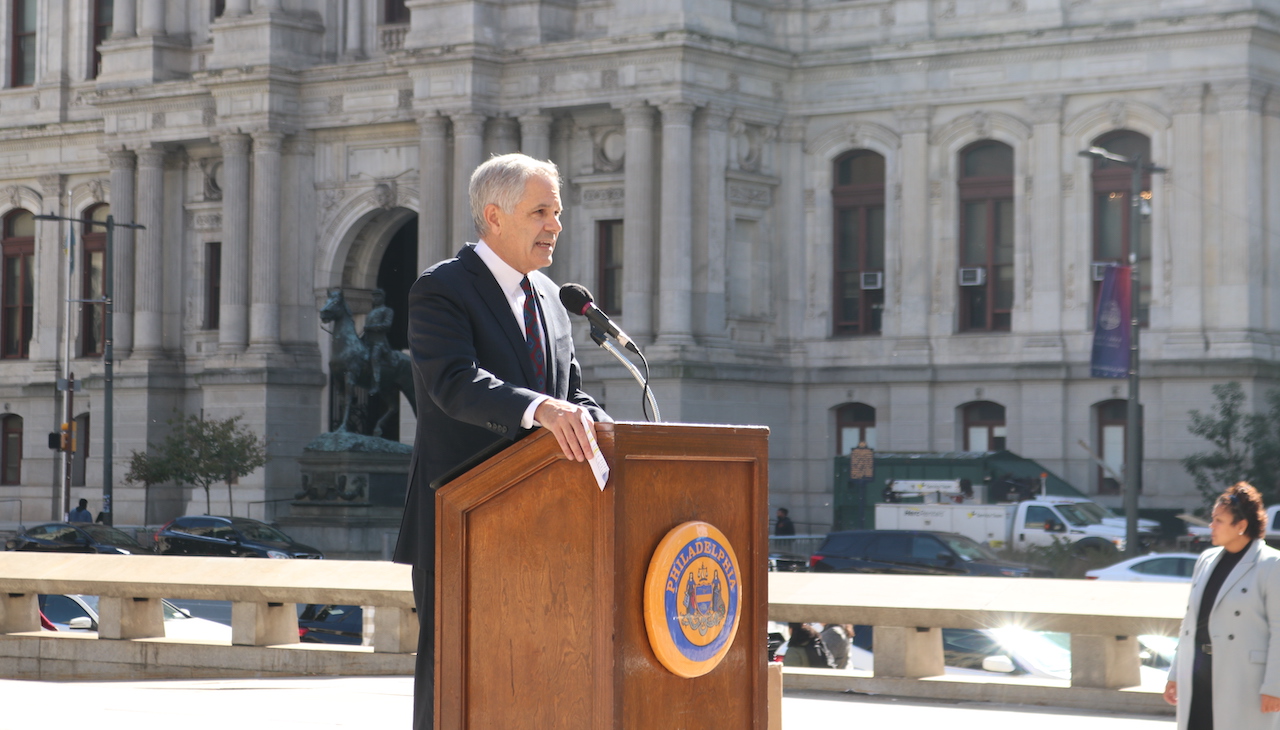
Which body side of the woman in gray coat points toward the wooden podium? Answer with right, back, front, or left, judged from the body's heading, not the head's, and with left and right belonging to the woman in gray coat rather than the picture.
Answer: front

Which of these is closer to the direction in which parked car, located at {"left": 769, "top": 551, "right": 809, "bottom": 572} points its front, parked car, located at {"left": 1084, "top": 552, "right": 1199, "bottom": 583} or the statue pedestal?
the parked car

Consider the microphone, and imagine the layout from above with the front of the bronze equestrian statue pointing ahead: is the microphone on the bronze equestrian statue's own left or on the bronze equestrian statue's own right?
on the bronze equestrian statue's own left

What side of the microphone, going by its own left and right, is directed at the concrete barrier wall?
right

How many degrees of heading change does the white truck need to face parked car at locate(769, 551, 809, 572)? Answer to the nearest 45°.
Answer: approximately 135° to its right

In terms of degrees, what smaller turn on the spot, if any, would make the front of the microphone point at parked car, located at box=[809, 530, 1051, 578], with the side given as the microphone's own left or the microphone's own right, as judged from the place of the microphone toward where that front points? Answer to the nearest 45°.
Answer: approximately 90° to the microphone's own right

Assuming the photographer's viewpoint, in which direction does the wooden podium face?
facing the viewer and to the right of the viewer

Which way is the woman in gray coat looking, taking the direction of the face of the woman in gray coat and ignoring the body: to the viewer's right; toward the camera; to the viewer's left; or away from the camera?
to the viewer's left

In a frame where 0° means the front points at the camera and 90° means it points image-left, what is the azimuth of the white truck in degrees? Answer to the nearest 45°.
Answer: approximately 270°

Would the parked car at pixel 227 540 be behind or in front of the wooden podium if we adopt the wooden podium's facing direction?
behind

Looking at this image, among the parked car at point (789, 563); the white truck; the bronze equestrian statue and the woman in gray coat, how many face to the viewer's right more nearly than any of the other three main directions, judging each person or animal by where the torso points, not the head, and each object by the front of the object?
2

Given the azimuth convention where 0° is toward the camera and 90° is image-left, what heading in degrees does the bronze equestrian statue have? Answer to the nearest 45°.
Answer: approximately 45°

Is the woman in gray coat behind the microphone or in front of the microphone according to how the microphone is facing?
behind

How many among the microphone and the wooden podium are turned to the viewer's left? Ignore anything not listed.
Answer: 1

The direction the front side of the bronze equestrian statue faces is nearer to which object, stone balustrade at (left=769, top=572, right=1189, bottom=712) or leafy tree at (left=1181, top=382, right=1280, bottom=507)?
the stone balustrade

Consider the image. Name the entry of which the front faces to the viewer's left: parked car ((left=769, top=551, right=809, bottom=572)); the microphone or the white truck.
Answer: the microphone
